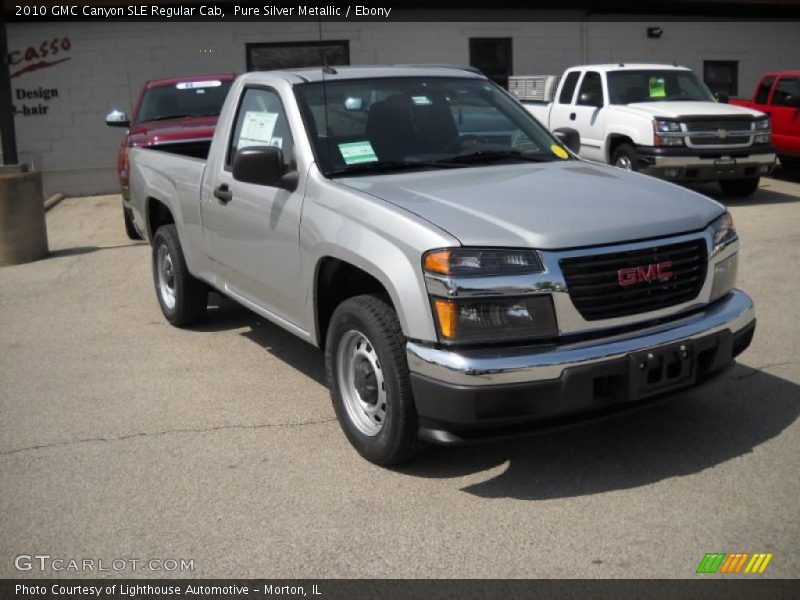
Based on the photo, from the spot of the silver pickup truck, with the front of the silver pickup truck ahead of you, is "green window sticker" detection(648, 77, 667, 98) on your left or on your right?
on your left

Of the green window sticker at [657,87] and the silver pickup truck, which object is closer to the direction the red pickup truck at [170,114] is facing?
the silver pickup truck

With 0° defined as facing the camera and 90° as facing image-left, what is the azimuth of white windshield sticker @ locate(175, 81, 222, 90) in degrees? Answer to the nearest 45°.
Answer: approximately 0°

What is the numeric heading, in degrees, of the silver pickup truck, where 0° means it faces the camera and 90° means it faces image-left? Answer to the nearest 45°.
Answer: approximately 315°

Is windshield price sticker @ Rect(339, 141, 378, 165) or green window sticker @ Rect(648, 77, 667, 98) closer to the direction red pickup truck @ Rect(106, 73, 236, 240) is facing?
the windshield price sticker

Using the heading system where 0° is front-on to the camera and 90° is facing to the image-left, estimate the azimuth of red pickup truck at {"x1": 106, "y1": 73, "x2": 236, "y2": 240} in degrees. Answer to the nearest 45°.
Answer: approximately 0°
